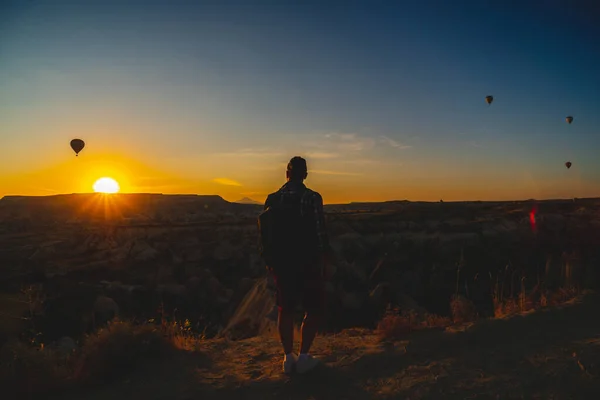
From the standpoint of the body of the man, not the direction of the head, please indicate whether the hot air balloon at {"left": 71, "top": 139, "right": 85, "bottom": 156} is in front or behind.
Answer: in front

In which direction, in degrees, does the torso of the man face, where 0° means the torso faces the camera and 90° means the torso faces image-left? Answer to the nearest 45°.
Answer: approximately 180°

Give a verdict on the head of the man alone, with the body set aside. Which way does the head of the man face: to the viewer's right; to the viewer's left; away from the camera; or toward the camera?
away from the camera
